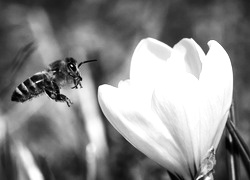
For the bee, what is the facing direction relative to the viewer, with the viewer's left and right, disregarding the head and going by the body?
facing to the right of the viewer

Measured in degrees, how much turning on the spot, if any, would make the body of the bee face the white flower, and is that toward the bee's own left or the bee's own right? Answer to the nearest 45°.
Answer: approximately 45° to the bee's own right
